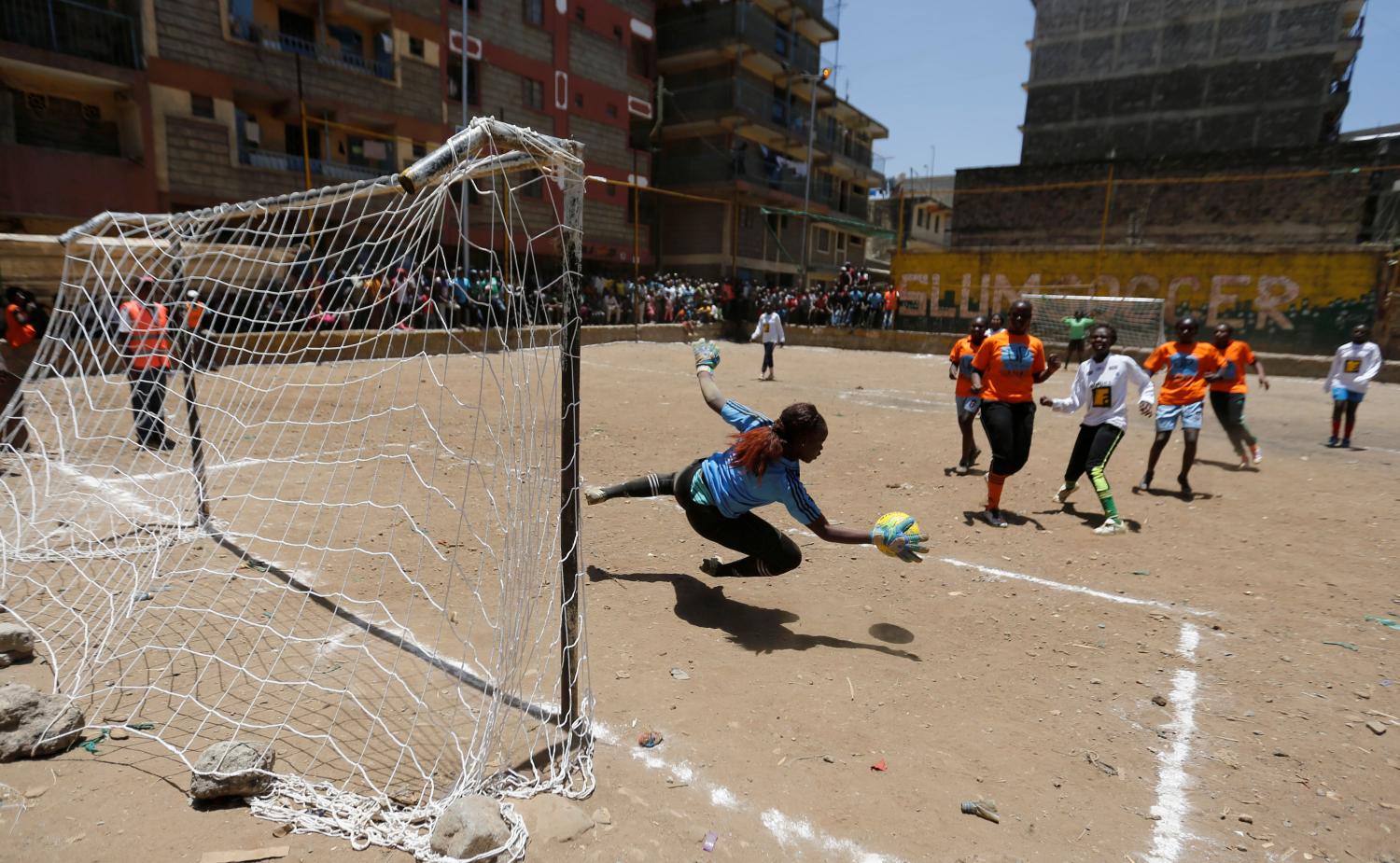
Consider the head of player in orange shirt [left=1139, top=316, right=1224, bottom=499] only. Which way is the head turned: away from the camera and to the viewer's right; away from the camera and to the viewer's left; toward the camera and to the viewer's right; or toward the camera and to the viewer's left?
toward the camera and to the viewer's left

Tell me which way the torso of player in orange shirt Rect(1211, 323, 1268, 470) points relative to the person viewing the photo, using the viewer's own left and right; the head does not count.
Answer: facing the viewer and to the left of the viewer

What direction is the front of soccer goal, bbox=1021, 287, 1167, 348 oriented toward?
toward the camera

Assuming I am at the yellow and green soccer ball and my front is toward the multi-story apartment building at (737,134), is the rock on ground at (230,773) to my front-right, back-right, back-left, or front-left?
back-left

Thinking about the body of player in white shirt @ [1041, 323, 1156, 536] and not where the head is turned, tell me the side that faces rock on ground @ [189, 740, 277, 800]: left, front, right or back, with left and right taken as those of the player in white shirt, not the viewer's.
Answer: front

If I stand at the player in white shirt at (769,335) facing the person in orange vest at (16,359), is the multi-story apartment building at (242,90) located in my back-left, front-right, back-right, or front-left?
front-right

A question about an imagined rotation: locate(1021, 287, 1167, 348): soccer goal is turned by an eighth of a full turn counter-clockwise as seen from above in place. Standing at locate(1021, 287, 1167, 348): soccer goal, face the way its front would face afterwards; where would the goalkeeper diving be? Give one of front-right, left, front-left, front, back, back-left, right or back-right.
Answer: front-right

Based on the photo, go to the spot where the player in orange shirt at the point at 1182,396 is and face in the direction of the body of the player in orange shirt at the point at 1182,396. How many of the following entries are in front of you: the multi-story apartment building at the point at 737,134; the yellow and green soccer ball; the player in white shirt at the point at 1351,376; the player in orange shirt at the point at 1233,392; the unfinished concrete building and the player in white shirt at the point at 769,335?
1

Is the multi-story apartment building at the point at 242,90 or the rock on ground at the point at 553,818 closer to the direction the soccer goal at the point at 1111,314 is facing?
the rock on ground

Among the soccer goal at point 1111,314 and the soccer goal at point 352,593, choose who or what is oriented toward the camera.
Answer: the soccer goal at point 1111,314

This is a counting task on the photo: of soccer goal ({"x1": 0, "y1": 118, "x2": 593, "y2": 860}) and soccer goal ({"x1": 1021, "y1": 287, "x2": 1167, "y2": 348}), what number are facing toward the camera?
1

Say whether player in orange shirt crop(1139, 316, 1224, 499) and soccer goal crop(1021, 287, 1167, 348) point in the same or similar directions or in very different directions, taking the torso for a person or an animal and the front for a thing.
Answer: same or similar directions

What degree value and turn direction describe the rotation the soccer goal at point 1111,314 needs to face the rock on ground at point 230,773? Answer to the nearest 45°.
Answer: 0° — it already faces it

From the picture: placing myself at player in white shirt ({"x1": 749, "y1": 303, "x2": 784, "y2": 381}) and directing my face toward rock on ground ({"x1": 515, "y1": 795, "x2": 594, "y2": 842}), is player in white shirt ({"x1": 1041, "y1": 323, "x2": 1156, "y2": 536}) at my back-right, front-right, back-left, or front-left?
front-left

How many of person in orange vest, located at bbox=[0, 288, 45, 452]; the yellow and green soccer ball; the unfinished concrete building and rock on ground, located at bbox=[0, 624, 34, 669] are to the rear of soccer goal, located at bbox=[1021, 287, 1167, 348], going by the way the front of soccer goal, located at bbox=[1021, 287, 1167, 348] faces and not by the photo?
1

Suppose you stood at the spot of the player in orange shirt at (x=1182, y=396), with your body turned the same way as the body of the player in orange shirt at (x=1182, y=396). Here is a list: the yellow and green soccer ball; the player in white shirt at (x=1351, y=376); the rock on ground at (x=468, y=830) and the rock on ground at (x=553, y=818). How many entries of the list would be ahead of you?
3

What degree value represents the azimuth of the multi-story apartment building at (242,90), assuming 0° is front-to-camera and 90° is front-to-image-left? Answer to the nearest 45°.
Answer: approximately 315°

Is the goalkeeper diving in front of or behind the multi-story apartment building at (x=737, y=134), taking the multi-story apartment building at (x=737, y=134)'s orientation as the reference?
in front

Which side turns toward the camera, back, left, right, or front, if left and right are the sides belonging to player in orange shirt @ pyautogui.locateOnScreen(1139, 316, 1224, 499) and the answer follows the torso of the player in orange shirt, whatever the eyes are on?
front

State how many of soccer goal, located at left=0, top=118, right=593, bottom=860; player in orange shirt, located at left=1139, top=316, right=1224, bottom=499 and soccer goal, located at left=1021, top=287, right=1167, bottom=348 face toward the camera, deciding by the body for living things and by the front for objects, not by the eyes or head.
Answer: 2
